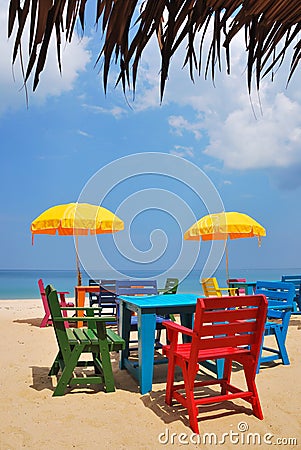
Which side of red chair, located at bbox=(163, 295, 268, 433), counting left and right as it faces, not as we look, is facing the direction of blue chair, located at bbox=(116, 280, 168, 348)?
front

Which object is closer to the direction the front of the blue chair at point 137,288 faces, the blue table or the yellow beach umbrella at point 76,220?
the blue table

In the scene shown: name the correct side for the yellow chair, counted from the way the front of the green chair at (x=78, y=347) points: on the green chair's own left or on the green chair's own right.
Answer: on the green chair's own left

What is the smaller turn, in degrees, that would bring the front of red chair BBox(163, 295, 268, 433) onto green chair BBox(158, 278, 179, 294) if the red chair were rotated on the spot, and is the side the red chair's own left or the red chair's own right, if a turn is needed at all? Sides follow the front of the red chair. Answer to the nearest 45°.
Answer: approximately 45° to the red chair's own right

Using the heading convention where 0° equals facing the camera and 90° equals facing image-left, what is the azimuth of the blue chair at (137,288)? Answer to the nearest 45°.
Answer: approximately 0°

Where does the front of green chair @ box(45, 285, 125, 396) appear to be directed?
to the viewer's right

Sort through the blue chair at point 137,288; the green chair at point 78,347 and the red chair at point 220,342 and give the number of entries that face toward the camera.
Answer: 1

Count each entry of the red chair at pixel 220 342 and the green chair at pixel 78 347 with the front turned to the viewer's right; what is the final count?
1

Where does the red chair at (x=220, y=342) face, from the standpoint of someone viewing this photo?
facing away from the viewer and to the left of the viewer

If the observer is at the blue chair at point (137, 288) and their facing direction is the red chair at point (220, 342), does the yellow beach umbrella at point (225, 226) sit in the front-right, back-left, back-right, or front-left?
back-left

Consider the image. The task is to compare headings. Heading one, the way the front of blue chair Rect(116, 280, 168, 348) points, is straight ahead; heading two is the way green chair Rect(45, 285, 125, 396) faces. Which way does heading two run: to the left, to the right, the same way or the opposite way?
to the left
